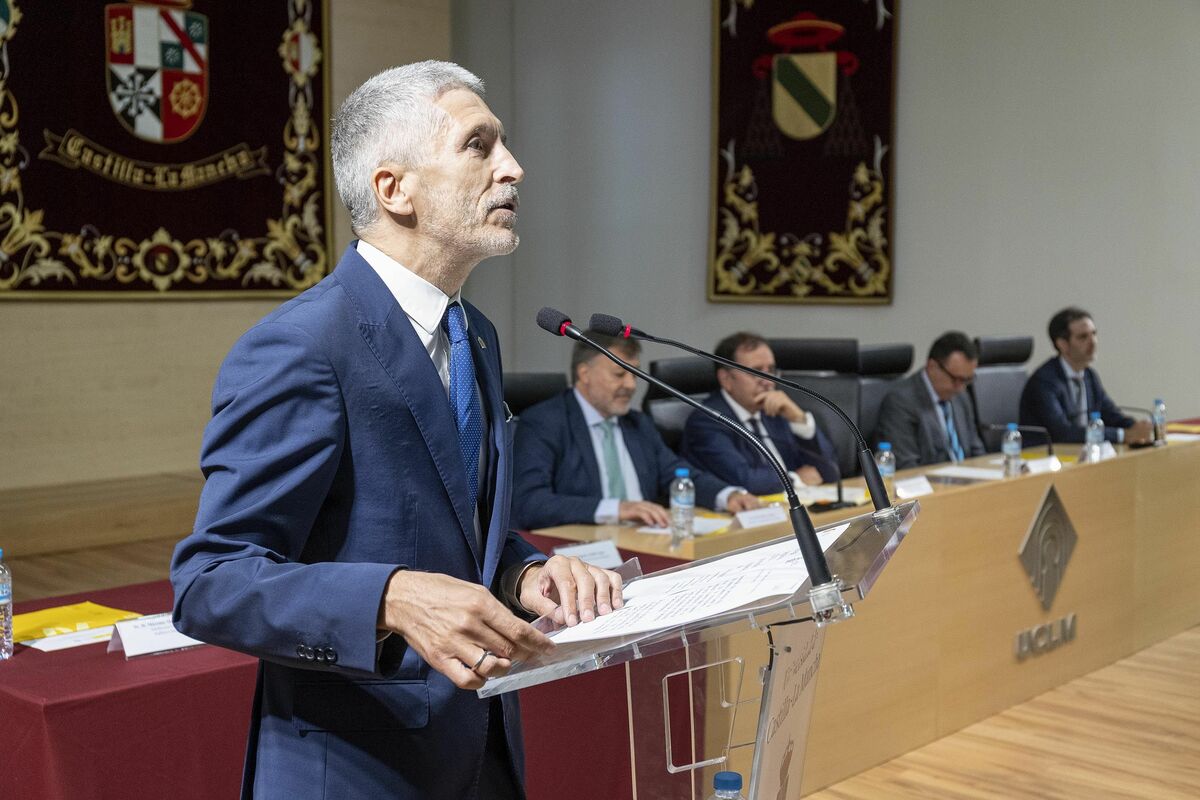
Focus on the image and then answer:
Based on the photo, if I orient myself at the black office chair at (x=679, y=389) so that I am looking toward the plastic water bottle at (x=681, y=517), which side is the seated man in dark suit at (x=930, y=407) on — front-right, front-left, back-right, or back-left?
back-left

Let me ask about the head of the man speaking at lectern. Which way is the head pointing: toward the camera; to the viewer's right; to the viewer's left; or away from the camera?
to the viewer's right

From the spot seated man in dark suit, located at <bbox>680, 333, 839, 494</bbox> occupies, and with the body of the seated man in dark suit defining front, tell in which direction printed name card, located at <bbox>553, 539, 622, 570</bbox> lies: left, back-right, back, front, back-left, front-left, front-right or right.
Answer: front-right

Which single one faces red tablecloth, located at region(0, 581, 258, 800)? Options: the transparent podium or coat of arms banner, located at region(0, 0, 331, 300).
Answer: the coat of arms banner

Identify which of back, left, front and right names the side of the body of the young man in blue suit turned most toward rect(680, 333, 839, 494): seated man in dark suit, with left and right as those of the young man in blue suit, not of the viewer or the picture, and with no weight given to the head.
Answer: right
